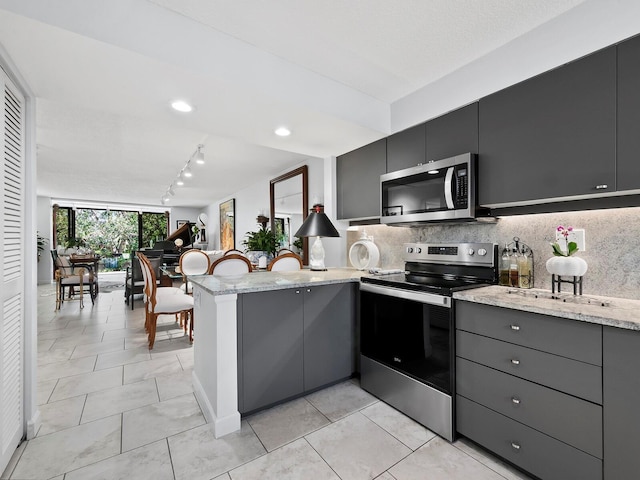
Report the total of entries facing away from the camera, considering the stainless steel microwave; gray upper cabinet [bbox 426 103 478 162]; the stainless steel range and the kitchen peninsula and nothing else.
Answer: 0

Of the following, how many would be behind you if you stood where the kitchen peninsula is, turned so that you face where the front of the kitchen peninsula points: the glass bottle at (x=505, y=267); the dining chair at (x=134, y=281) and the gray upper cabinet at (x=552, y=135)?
1

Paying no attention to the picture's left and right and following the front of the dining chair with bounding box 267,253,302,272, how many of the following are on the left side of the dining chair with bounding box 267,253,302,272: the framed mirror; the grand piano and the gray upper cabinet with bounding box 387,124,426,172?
1

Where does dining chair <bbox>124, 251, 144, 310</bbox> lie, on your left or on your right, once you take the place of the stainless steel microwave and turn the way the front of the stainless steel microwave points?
on your right

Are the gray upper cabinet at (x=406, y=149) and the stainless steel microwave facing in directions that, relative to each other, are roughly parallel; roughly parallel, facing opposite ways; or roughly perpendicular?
roughly parallel

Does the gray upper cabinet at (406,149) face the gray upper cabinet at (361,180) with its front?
no

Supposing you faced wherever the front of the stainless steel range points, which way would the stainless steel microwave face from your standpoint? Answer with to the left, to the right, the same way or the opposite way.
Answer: the same way

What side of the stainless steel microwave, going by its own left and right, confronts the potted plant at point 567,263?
left

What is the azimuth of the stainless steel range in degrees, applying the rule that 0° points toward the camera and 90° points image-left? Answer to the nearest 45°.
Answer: approximately 45°

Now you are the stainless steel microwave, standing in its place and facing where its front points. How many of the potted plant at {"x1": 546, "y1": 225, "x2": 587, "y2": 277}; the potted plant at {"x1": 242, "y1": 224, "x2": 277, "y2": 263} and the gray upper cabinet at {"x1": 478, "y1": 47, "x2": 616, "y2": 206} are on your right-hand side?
1

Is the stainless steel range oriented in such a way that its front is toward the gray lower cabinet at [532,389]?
no

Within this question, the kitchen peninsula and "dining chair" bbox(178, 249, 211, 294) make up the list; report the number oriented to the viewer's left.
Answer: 0

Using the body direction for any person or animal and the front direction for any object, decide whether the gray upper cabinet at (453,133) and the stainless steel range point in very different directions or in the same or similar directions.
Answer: same or similar directions

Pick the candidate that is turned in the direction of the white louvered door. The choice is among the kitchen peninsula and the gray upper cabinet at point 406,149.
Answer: the gray upper cabinet
